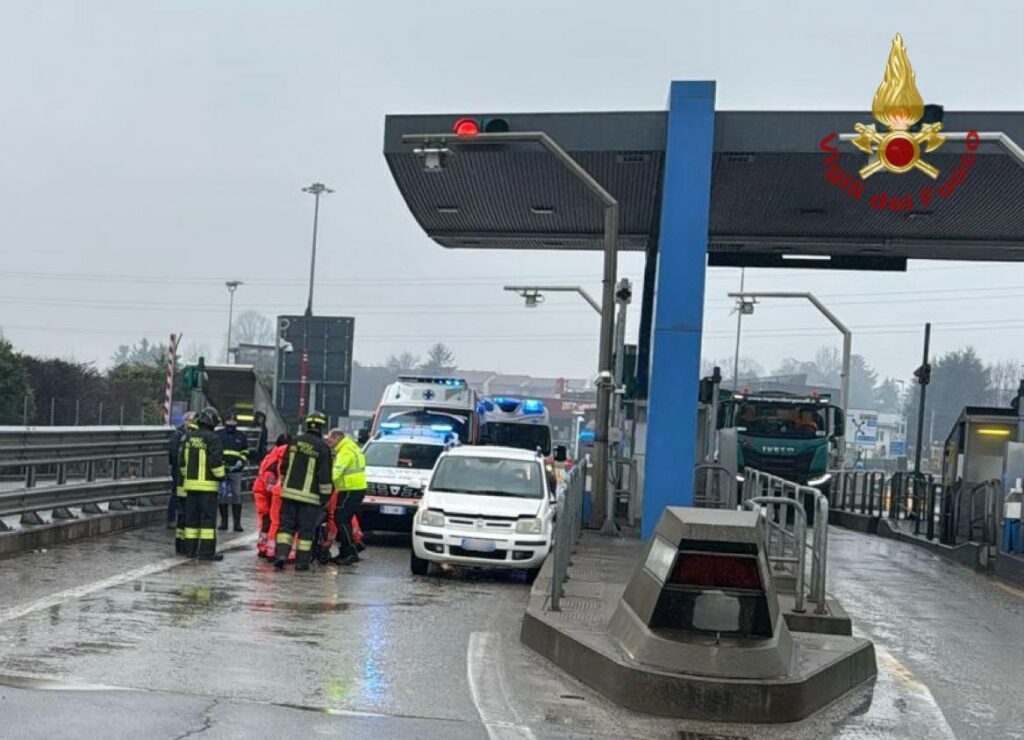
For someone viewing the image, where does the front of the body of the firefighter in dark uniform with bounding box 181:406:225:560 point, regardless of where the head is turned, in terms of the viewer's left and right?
facing away from the viewer and to the right of the viewer

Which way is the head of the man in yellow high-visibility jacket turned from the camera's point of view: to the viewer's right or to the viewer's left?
to the viewer's left

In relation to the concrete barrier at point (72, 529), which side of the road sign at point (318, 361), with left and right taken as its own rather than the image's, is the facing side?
back

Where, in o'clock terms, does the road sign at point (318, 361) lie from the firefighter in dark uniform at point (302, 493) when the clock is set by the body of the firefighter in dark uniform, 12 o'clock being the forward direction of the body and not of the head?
The road sign is roughly at 12 o'clock from the firefighter in dark uniform.

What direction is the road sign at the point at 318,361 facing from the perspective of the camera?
away from the camera

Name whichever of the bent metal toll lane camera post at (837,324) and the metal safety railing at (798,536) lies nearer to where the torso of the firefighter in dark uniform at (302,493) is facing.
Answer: the bent metal toll lane camera post

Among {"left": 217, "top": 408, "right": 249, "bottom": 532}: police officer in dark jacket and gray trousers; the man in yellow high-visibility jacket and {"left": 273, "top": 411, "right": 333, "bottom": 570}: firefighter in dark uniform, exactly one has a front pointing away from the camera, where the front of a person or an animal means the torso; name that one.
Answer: {"left": 273, "top": 411, "right": 333, "bottom": 570}: firefighter in dark uniform

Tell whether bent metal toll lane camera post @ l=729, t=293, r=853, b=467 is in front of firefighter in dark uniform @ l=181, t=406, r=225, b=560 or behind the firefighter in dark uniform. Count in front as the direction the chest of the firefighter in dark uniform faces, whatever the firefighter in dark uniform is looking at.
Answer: in front

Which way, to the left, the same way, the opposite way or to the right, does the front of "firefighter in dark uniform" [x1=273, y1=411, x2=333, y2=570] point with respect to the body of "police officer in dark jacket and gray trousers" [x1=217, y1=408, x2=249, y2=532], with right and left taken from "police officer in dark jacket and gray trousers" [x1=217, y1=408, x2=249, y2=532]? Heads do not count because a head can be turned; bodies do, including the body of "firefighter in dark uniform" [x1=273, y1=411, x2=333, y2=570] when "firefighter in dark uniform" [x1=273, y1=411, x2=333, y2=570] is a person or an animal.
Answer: the opposite way

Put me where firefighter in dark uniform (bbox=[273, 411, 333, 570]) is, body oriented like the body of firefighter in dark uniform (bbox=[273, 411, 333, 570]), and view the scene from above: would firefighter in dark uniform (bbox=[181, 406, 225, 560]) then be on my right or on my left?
on my left

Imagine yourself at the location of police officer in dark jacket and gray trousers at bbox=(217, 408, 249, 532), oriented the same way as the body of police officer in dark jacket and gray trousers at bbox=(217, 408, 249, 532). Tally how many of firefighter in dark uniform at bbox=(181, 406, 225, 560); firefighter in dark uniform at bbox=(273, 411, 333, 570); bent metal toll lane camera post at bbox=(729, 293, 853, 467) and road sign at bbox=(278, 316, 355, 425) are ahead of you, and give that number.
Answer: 2

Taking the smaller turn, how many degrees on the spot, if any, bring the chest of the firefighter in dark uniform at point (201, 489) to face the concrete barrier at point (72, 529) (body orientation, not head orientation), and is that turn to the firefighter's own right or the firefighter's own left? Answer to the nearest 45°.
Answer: approximately 90° to the firefighter's own left

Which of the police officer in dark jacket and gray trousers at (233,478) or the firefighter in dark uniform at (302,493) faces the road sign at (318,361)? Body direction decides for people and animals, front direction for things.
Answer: the firefighter in dark uniform at (302,493)

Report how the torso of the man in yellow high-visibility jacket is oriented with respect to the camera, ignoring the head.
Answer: to the viewer's left
